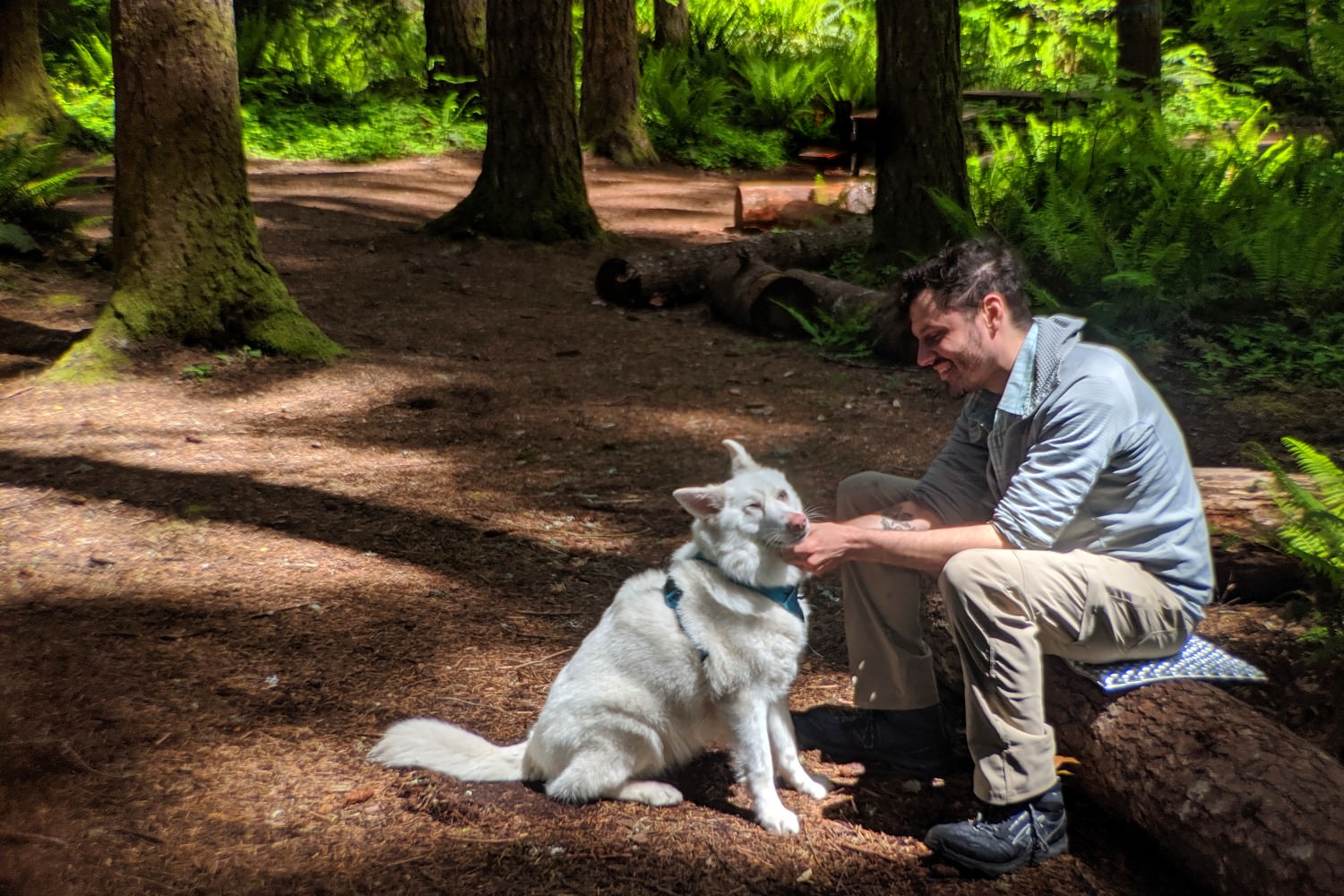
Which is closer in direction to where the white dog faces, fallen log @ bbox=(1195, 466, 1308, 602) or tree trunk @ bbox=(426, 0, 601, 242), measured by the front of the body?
the fallen log

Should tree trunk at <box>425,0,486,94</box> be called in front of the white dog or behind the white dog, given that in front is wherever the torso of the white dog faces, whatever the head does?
behind

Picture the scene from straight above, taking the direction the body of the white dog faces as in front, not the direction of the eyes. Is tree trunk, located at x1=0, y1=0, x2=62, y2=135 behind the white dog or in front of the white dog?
behind

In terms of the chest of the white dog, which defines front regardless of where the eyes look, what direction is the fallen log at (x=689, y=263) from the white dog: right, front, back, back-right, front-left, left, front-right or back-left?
back-left

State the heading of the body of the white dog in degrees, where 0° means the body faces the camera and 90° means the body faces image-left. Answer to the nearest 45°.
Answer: approximately 315°

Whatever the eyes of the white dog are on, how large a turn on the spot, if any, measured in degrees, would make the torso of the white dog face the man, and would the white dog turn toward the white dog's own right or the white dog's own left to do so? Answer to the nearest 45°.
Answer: approximately 45° to the white dog's own left

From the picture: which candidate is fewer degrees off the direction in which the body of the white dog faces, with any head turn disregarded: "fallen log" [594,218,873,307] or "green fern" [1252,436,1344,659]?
the green fern

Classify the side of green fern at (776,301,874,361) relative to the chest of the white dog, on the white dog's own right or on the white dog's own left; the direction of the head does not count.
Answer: on the white dog's own left

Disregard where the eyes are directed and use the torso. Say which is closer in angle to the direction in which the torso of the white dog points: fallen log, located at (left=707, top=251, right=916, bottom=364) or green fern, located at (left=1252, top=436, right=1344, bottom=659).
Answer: the green fern

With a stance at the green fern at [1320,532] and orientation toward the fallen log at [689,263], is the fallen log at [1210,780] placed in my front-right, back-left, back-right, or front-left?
back-left
